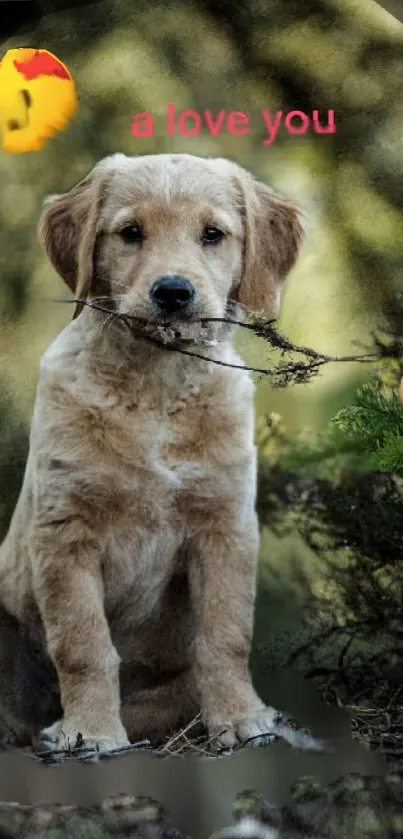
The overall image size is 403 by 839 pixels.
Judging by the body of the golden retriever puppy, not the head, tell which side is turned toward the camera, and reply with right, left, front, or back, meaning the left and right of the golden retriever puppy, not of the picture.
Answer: front
